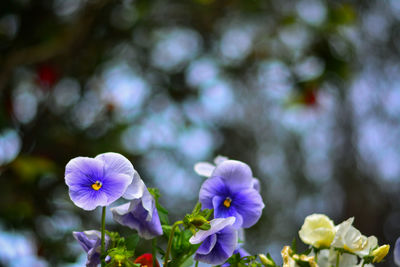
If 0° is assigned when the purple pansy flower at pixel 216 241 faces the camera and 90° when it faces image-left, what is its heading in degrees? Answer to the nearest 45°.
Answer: approximately 45°
